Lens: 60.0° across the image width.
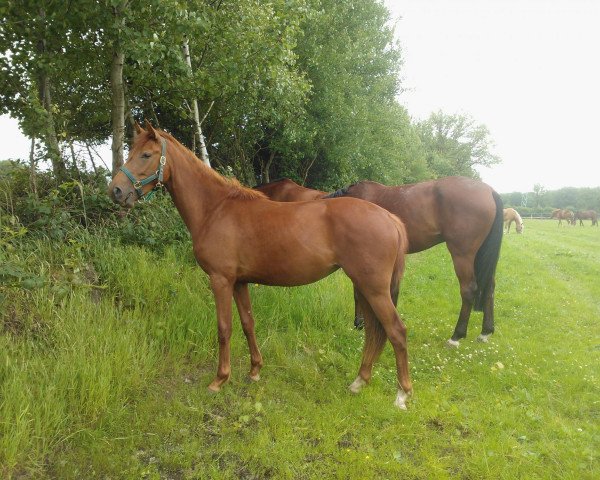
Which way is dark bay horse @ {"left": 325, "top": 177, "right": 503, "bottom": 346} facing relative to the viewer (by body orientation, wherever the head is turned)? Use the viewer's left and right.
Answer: facing to the left of the viewer

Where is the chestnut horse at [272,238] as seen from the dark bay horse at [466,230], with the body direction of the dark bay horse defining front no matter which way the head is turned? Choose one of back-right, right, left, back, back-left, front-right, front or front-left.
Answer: front-left

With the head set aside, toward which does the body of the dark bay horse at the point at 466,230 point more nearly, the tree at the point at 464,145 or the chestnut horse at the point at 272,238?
the chestnut horse

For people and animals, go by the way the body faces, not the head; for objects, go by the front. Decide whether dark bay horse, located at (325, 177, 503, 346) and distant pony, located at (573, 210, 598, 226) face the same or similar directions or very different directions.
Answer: same or similar directions

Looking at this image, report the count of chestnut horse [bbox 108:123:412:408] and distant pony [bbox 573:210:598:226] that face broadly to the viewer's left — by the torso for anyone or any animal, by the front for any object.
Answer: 2

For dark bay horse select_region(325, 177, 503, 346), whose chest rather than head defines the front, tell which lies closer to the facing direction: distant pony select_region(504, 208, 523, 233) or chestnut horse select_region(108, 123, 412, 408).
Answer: the chestnut horse

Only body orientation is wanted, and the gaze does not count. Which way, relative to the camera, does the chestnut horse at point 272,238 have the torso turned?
to the viewer's left

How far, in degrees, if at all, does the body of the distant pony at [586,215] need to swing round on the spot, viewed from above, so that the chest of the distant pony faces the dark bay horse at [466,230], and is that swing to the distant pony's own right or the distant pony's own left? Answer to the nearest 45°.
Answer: approximately 90° to the distant pony's own left

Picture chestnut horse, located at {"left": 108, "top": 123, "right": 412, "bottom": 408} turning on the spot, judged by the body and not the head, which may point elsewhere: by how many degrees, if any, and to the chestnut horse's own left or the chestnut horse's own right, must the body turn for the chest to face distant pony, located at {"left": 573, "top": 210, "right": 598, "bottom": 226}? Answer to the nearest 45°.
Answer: approximately 135° to the chestnut horse's own right

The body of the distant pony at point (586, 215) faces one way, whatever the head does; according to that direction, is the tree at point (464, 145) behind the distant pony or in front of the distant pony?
in front

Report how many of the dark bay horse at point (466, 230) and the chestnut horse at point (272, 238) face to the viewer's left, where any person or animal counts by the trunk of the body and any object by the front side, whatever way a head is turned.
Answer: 2

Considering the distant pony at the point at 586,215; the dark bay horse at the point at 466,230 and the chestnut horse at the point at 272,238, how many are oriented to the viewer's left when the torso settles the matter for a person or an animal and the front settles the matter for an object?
3

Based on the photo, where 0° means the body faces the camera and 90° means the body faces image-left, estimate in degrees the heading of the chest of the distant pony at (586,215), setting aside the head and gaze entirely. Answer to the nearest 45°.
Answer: approximately 90°
